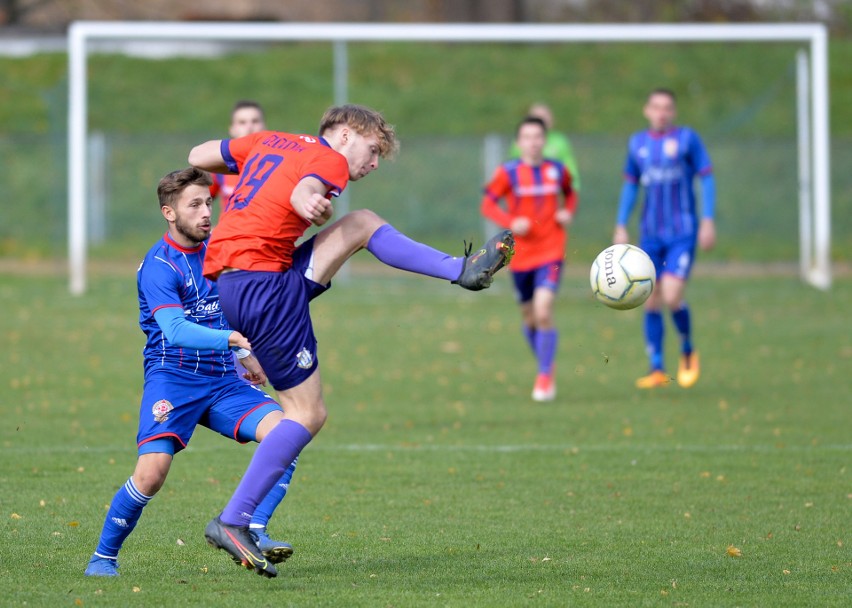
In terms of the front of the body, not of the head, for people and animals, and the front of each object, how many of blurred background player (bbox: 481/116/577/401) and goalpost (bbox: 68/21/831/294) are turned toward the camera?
2

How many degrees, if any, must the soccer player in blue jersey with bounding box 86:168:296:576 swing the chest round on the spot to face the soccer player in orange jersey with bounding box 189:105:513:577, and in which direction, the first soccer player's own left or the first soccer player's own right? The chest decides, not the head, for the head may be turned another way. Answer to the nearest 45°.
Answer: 0° — they already face them

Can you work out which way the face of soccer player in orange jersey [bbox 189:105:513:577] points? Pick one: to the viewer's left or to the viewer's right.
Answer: to the viewer's right

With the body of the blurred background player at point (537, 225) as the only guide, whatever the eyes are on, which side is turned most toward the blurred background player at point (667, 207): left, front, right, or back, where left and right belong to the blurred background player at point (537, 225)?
left

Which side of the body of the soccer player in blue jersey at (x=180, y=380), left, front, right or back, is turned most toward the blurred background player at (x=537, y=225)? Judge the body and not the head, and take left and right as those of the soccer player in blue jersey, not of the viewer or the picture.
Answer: left

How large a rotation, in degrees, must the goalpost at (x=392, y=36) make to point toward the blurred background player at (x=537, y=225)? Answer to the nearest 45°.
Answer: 0° — it already faces them

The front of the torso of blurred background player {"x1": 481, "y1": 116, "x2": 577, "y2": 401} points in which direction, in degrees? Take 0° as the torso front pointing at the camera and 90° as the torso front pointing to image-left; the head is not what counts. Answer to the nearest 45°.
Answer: approximately 0°

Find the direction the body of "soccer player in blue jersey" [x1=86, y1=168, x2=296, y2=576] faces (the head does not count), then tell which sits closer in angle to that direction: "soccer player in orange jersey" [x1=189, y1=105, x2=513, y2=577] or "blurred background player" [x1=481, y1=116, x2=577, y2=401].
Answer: the soccer player in orange jersey
